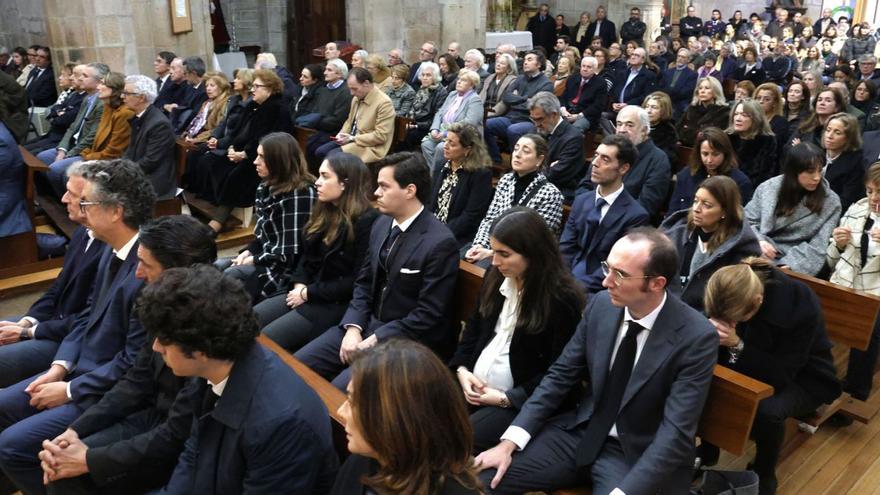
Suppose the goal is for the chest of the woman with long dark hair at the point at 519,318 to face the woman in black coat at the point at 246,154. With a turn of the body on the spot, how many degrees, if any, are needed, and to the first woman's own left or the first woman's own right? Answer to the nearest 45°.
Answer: approximately 90° to the first woman's own right

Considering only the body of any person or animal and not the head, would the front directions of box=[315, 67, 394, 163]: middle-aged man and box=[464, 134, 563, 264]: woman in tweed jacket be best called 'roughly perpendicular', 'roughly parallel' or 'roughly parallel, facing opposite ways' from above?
roughly parallel

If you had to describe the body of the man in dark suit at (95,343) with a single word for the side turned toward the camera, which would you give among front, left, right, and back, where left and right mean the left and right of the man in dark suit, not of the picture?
left

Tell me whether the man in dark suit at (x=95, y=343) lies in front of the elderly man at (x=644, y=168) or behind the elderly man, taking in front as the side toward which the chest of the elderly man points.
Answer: in front

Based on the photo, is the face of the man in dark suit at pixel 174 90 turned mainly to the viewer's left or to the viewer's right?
to the viewer's left

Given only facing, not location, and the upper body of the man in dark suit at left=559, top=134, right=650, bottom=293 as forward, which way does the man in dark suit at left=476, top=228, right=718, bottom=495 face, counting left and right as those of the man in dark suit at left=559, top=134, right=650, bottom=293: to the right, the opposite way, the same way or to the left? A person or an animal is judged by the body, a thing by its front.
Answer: the same way

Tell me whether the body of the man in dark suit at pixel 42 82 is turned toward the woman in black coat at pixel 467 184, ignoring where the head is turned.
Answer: no

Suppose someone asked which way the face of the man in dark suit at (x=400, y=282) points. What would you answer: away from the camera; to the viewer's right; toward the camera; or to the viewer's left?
to the viewer's left

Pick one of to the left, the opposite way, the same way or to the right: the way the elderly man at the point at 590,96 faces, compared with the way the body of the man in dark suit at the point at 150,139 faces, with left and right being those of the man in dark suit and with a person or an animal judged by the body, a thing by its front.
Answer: the same way

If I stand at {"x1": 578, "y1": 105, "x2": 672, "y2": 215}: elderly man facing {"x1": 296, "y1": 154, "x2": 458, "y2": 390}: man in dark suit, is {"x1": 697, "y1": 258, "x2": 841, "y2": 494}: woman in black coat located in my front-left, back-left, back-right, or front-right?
front-left

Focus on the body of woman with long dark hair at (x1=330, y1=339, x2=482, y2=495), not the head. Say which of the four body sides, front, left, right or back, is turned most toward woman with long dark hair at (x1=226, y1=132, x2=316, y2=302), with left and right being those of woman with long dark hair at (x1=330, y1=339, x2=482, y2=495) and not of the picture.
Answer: right

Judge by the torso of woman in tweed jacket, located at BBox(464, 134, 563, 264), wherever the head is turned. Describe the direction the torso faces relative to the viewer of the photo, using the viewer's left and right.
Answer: facing the viewer and to the left of the viewer

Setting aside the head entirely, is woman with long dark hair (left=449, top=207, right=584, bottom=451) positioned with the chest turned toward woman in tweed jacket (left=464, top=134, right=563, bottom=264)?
no

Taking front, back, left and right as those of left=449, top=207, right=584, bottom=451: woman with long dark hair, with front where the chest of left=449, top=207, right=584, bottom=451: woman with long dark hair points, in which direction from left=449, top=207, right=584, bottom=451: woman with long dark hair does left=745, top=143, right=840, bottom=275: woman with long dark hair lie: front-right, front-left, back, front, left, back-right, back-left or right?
back

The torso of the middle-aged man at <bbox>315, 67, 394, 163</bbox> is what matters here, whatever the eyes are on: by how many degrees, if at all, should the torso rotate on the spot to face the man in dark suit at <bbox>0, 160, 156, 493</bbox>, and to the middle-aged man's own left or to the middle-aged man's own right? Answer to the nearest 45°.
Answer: approximately 45° to the middle-aged man's own left

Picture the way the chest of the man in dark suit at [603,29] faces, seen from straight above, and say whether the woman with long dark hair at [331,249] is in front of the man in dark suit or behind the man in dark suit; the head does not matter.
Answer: in front

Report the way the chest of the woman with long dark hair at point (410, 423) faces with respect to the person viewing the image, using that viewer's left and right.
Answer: facing to the left of the viewer

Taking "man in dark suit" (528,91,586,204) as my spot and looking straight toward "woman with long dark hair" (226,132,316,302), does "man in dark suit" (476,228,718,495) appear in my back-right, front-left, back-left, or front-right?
front-left

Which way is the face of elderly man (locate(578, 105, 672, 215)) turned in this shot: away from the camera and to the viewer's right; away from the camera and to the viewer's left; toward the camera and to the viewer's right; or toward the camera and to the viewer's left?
toward the camera and to the viewer's left

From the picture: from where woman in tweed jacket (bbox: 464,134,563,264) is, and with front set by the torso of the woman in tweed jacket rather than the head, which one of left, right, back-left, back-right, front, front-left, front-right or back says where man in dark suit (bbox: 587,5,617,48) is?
back-right

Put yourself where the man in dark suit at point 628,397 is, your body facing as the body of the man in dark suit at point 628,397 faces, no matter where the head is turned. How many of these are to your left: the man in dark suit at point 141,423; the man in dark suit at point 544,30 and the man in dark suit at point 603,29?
0

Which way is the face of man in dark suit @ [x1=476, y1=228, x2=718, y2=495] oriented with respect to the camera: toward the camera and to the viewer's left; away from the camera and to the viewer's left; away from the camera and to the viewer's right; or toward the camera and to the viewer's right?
toward the camera and to the viewer's left
